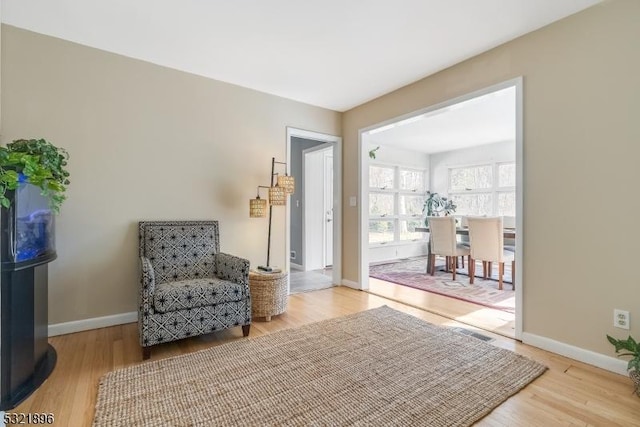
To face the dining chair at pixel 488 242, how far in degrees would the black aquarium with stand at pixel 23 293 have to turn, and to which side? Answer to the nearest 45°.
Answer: approximately 45° to its left

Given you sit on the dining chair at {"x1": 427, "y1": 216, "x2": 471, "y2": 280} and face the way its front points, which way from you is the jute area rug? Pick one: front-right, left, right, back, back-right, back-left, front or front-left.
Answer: back-right

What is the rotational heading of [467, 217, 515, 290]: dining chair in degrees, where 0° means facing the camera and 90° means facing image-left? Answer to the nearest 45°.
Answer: approximately 225°

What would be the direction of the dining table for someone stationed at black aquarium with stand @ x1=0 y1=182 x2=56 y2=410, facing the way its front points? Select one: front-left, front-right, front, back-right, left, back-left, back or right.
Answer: front-left

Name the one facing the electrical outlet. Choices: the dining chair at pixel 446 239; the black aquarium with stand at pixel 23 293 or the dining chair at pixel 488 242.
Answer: the black aquarium with stand

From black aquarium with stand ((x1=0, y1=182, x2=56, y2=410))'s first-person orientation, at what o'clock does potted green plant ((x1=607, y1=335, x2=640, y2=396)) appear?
The potted green plant is roughly at 12 o'clock from the black aquarium with stand.

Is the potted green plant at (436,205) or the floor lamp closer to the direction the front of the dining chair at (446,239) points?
the potted green plant

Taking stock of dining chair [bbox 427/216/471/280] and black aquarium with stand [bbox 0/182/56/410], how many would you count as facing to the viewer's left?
0

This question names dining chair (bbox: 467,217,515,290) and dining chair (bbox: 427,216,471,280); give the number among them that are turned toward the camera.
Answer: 0

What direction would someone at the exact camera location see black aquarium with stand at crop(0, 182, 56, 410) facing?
facing the viewer and to the right of the viewer

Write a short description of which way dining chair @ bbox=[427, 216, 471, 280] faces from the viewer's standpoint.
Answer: facing away from the viewer and to the right of the viewer

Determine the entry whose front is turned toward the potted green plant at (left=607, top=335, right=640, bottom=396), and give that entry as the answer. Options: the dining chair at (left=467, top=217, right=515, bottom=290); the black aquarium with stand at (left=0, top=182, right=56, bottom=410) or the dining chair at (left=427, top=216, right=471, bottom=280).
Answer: the black aquarium with stand

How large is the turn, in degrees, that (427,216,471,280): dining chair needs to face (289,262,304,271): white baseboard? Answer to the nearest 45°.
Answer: approximately 135° to its left
